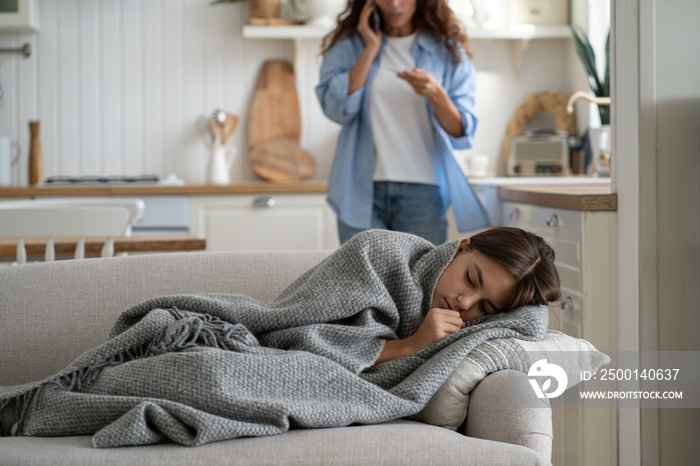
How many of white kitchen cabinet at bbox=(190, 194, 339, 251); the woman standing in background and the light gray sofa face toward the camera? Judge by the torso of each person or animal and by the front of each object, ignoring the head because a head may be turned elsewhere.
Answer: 3

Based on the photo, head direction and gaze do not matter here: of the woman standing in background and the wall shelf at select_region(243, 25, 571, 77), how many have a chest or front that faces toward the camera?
2

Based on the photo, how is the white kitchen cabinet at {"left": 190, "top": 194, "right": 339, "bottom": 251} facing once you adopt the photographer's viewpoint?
facing the viewer

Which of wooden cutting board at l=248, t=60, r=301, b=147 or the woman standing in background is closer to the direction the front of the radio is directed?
the woman standing in background

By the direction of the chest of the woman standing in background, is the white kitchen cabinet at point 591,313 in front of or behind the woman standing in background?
in front

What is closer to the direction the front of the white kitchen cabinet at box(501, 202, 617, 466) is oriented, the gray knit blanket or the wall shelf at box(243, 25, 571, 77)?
the gray knit blanket

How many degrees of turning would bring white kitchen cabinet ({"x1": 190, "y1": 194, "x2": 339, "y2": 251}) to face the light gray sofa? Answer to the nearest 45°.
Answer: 0° — it already faces it

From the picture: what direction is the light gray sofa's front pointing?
toward the camera

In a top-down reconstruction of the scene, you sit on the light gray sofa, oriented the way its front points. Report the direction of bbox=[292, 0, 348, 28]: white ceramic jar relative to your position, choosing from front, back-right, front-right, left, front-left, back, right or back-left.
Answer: back

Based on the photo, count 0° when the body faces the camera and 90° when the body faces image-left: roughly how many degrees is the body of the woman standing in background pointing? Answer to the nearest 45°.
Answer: approximately 0°
